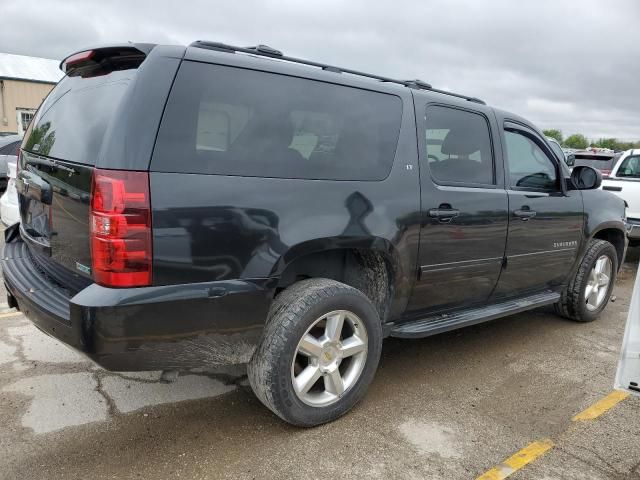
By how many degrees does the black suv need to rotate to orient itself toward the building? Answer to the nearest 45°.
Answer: approximately 90° to its left

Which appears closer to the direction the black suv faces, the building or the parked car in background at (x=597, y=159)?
the parked car in background

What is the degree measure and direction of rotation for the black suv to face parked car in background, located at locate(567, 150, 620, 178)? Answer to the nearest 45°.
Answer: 0° — it already faces it

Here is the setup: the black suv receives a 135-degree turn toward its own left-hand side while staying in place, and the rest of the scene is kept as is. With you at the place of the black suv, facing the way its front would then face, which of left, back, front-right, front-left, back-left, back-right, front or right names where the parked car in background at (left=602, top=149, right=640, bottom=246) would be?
back-right

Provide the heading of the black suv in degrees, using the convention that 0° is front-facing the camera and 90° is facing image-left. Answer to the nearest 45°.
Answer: approximately 225°

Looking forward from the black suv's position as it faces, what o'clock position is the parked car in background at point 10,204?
The parked car in background is roughly at 9 o'clock from the black suv.

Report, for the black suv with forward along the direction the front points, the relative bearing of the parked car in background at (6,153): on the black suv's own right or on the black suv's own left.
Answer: on the black suv's own left

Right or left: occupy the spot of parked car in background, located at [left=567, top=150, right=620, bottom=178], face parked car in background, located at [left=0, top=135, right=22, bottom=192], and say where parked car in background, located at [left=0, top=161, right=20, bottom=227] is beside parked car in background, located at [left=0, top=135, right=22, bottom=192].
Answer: left
